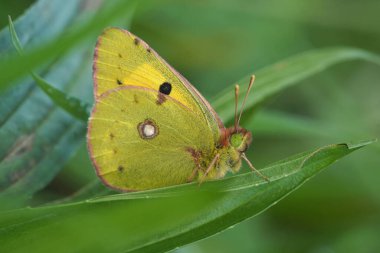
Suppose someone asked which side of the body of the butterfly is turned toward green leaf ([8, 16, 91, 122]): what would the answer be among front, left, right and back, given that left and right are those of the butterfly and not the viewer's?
back

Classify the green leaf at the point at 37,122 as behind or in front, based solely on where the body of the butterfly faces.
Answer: behind

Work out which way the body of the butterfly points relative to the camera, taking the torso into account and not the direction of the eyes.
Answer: to the viewer's right
